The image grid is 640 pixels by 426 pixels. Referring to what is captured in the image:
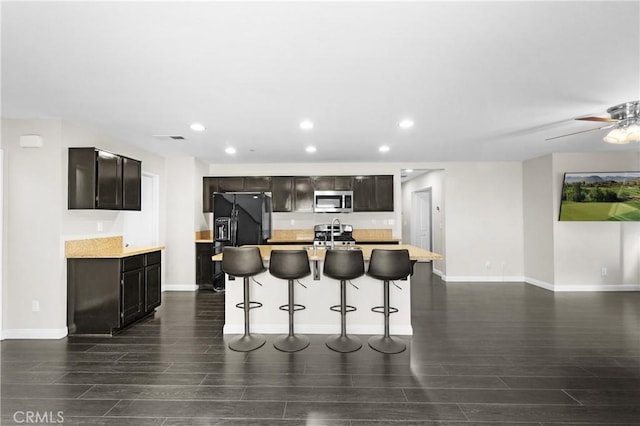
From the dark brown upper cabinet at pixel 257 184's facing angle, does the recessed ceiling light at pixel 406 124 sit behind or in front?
in front

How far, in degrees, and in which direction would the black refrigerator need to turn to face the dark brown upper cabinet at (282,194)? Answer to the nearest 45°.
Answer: approximately 135° to its left

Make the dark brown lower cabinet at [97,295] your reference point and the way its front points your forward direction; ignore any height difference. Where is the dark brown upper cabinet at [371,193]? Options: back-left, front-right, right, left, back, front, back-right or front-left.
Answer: front-left

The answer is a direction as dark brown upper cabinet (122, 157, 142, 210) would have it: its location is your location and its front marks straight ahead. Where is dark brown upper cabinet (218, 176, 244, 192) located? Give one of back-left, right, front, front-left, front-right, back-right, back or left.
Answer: left

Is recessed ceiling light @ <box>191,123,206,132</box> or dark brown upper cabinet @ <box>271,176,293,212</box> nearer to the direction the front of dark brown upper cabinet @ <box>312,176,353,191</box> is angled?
the recessed ceiling light

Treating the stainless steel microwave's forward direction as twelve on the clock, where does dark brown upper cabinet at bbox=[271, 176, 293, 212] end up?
The dark brown upper cabinet is roughly at 3 o'clock from the stainless steel microwave.

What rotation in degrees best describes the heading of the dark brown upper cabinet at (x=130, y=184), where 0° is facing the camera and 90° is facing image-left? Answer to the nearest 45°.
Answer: approximately 315°

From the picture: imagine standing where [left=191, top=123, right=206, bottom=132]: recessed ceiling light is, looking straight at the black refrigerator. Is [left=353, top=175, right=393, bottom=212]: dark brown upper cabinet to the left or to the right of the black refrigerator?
right

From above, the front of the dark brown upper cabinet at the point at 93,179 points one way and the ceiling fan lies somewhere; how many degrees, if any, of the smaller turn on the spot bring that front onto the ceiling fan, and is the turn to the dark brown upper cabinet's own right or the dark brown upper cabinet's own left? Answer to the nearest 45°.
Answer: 0° — it already faces it

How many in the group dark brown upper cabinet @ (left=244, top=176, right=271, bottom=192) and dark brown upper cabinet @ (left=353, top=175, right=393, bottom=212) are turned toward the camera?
2

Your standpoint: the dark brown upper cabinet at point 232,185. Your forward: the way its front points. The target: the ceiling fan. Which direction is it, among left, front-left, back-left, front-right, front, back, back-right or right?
front-left

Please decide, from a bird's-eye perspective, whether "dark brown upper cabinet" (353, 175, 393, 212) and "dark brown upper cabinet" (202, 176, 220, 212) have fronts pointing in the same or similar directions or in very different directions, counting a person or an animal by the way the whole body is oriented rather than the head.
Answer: same or similar directions

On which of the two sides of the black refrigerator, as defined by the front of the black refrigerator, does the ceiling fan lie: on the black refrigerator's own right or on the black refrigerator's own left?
on the black refrigerator's own left

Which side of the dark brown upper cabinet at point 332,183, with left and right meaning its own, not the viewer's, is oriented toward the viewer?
front

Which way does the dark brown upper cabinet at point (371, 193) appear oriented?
toward the camera

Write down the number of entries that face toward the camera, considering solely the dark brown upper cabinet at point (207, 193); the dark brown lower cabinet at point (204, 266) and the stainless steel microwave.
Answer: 3

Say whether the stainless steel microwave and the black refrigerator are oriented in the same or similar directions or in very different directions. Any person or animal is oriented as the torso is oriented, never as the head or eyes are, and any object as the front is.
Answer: same or similar directions
